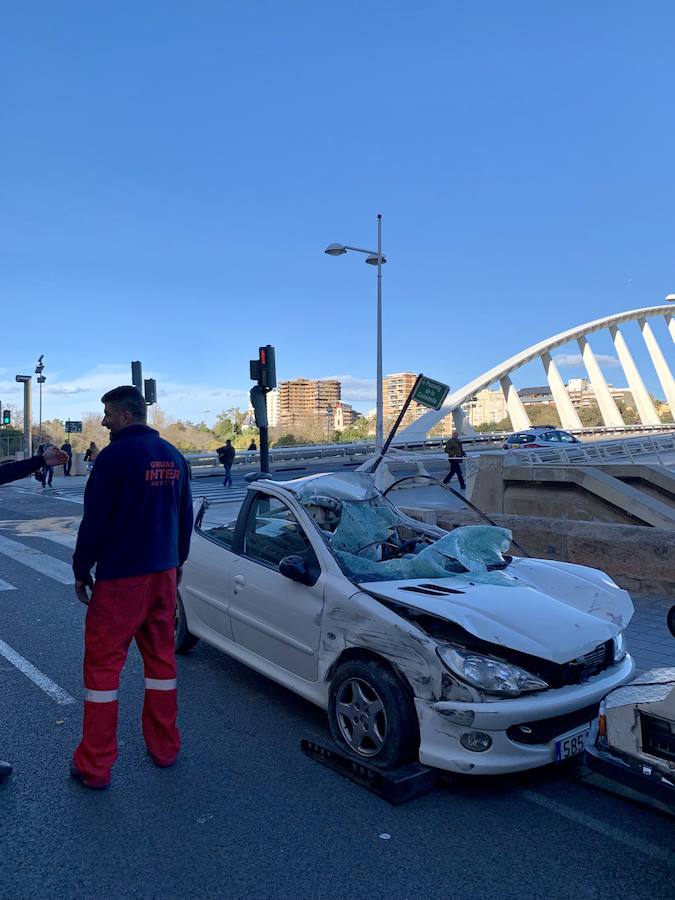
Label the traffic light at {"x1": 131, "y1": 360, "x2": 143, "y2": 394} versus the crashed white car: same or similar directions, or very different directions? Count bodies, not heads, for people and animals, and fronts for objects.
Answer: very different directions

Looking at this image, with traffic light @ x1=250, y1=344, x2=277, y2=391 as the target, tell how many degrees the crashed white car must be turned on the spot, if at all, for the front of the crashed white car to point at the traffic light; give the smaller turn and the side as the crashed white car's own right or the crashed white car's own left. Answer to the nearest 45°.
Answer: approximately 135° to the crashed white car's own left

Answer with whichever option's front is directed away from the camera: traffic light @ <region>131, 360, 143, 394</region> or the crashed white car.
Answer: the traffic light

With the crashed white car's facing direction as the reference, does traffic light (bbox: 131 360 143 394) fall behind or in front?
behind

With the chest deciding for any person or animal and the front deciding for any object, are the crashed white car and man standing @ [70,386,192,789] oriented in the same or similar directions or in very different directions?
very different directions

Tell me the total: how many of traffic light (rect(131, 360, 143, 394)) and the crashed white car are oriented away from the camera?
1

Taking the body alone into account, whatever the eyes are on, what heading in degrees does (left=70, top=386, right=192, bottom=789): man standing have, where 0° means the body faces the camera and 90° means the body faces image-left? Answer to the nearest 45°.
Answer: approximately 135°

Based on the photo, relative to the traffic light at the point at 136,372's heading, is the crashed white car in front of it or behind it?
behind

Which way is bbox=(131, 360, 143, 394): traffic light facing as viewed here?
away from the camera

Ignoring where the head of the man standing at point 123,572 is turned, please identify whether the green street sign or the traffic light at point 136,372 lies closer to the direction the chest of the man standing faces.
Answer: the traffic light

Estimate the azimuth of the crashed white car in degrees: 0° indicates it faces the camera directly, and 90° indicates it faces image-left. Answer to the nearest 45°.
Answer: approximately 315°

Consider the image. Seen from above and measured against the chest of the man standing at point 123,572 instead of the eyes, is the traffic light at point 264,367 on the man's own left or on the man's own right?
on the man's own right
